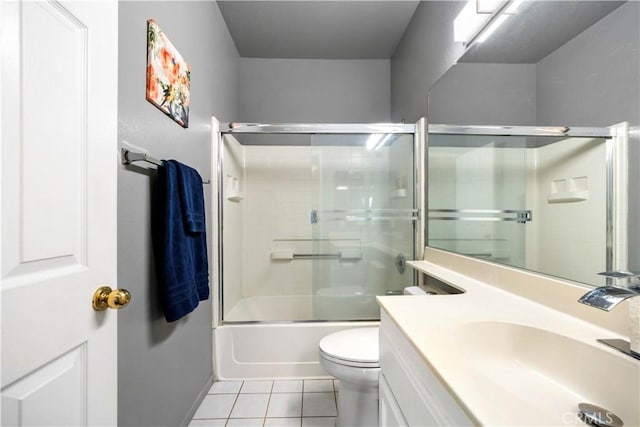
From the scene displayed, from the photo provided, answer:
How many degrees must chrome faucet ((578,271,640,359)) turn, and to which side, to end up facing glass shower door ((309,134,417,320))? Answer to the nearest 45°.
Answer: approximately 90° to its right

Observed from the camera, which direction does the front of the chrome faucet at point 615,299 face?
facing the viewer and to the left of the viewer

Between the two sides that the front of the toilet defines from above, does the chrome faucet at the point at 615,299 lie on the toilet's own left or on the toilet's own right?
on the toilet's own left

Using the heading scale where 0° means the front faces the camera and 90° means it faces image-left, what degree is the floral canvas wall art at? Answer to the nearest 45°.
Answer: approximately 315°

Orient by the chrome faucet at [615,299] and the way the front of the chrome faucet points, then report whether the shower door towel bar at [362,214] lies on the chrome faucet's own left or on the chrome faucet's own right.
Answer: on the chrome faucet's own right

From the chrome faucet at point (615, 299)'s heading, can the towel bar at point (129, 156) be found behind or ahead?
ahead
